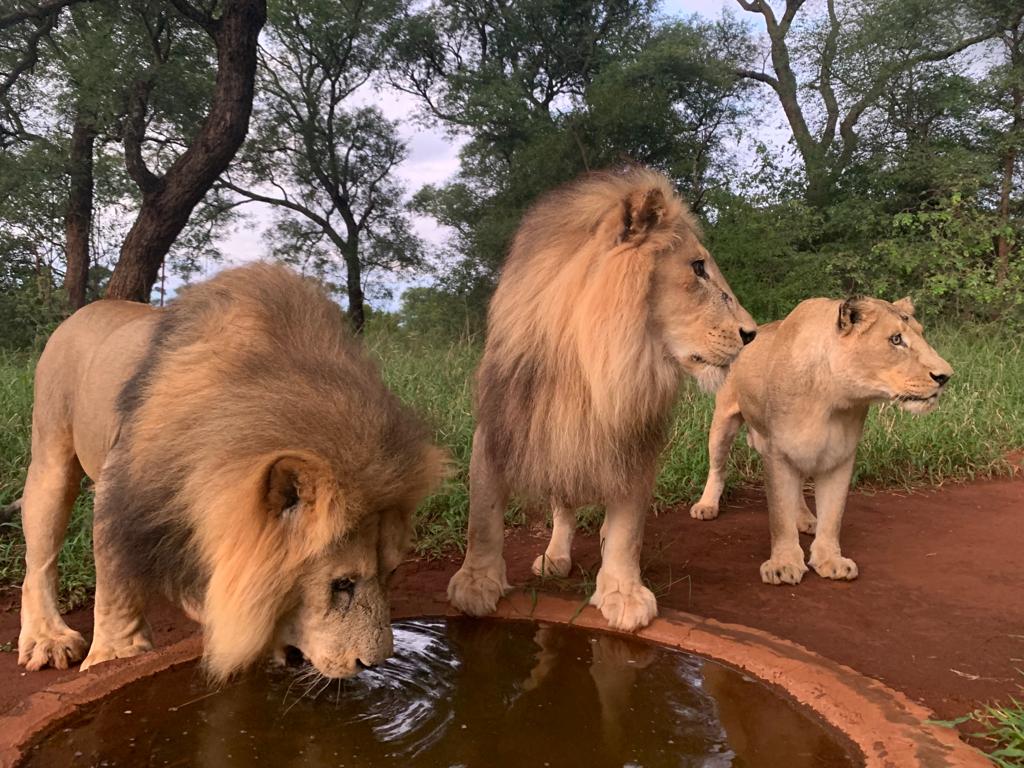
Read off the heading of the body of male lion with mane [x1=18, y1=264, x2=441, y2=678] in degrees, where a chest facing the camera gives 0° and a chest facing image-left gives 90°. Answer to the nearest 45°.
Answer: approximately 315°

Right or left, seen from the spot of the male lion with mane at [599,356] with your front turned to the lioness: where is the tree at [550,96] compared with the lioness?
left

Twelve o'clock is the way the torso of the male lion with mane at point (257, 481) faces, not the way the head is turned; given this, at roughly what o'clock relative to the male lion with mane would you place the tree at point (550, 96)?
The tree is roughly at 8 o'clock from the male lion with mane.

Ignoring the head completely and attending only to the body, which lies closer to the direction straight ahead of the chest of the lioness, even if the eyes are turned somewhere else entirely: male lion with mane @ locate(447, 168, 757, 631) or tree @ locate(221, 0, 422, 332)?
the male lion with mane

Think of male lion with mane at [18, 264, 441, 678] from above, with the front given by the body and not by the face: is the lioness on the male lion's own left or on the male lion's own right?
on the male lion's own left

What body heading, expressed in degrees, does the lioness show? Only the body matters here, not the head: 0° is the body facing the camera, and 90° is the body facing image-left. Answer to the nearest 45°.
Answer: approximately 315°

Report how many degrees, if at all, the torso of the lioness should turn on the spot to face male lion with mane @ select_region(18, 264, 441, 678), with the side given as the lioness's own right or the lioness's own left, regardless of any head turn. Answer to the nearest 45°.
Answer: approximately 90° to the lioness's own right

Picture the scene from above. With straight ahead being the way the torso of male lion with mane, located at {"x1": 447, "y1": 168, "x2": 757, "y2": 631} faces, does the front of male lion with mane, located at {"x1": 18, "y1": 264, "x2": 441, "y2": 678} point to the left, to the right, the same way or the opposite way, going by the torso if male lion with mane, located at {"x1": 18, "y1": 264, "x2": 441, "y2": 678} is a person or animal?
to the left

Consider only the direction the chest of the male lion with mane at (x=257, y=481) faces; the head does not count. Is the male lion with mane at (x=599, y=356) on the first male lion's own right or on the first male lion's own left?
on the first male lion's own left

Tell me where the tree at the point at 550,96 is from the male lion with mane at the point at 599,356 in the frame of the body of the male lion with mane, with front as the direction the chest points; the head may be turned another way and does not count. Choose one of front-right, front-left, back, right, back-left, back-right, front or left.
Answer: back

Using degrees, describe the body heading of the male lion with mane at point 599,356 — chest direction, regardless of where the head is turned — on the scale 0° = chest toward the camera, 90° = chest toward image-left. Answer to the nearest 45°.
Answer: approximately 0°
